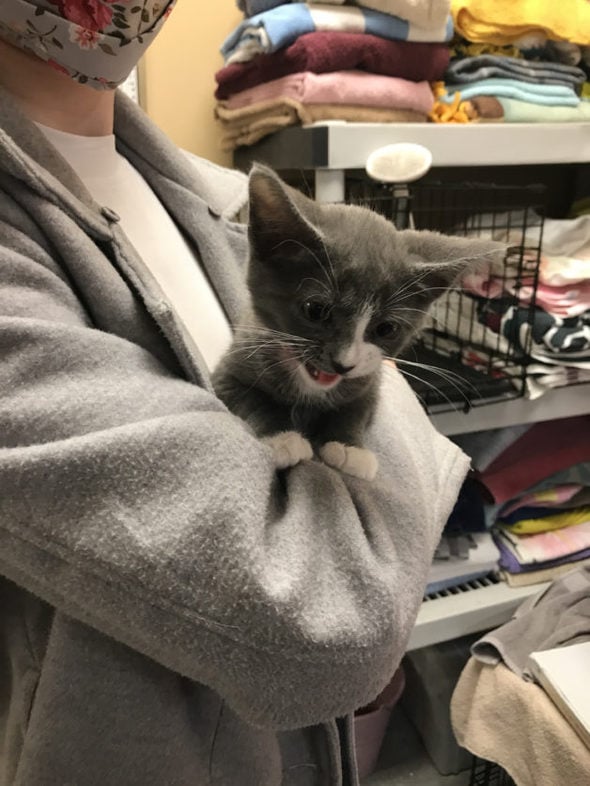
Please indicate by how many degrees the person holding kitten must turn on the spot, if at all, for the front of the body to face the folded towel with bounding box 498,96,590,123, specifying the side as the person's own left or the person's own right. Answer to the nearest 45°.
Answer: approximately 90° to the person's own left

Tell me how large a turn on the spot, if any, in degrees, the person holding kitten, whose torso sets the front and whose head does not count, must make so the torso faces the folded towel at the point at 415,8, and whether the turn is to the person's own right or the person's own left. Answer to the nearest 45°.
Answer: approximately 90° to the person's own left

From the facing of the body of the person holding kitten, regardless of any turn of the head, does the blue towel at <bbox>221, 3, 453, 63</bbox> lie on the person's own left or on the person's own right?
on the person's own left

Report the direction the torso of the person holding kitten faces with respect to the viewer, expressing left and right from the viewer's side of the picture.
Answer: facing the viewer and to the right of the viewer

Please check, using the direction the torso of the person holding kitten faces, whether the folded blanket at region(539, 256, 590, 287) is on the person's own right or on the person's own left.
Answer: on the person's own left

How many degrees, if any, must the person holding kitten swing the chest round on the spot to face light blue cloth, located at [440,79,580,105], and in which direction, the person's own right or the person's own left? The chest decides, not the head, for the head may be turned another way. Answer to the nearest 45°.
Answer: approximately 90° to the person's own left

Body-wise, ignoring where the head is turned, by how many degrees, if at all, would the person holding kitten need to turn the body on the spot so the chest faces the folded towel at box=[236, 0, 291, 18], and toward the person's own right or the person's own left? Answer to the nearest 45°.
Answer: approximately 135° to the person's own left

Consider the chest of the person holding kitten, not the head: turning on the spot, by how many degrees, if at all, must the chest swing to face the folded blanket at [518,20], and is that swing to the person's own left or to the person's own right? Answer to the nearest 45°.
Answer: approximately 90° to the person's own left

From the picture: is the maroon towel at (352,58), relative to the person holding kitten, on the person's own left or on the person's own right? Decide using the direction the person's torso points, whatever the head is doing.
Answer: on the person's own left

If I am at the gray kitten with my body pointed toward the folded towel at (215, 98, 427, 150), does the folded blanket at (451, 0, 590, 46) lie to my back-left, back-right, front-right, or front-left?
front-right
